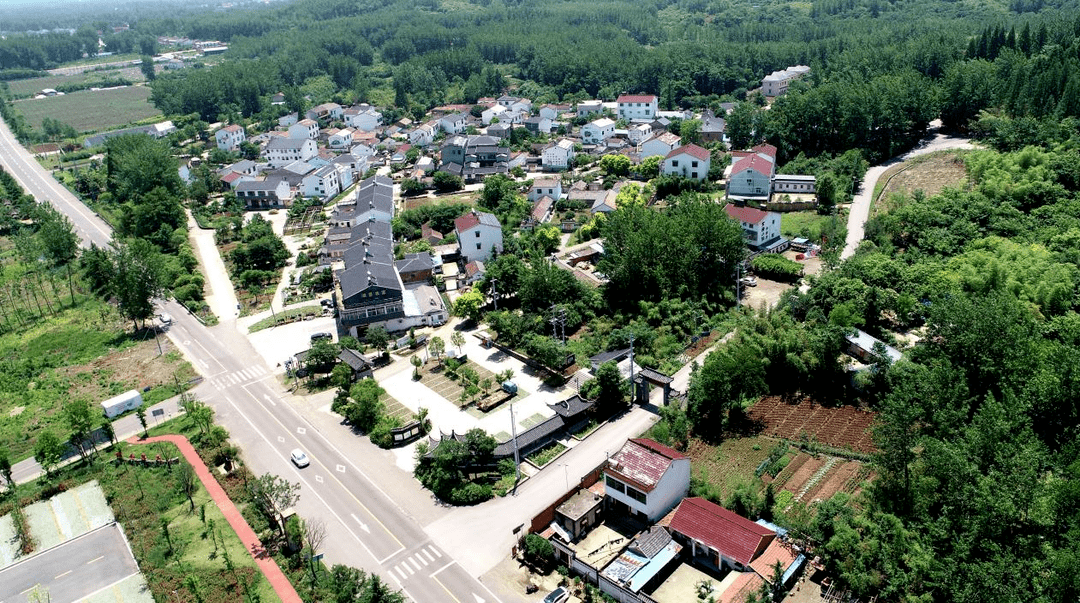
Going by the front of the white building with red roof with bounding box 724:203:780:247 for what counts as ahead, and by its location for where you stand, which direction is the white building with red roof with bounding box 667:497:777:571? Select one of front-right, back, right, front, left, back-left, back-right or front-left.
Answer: front-left

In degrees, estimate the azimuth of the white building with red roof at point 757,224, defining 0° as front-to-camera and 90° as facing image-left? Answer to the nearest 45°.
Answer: approximately 45°

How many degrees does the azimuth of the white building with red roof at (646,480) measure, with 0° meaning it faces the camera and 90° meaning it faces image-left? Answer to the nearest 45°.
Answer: approximately 45°

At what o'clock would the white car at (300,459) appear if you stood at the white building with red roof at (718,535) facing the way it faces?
The white car is roughly at 2 o'clock from the white building with red roof.

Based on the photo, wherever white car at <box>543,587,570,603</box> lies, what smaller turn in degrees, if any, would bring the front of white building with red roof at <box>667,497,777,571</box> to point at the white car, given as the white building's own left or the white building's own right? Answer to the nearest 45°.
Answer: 0° — it already faces it

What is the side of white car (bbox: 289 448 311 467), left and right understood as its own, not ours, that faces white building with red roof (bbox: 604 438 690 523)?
front

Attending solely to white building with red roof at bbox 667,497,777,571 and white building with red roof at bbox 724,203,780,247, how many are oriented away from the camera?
0

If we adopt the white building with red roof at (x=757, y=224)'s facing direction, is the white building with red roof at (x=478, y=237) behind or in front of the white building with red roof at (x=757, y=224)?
in front

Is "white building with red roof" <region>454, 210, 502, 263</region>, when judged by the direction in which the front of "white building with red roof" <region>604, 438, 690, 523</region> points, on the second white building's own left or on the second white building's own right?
on the second white building's own right

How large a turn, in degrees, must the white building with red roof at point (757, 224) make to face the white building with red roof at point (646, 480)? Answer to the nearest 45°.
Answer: approximately 45° to its left

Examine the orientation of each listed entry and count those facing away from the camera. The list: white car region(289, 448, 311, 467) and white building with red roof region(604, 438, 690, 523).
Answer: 0

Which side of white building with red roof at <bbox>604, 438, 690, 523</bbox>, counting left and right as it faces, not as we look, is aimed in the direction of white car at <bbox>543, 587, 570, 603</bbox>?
front

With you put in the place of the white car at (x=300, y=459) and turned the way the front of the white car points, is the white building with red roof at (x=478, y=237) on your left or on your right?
on your left

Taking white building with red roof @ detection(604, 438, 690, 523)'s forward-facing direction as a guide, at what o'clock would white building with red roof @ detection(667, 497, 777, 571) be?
white building with red roof @ detection(667, 497, 777, 571) is roughly at 9 o'clock from white building with red roof @ detection(604, 438, 690, 523).
